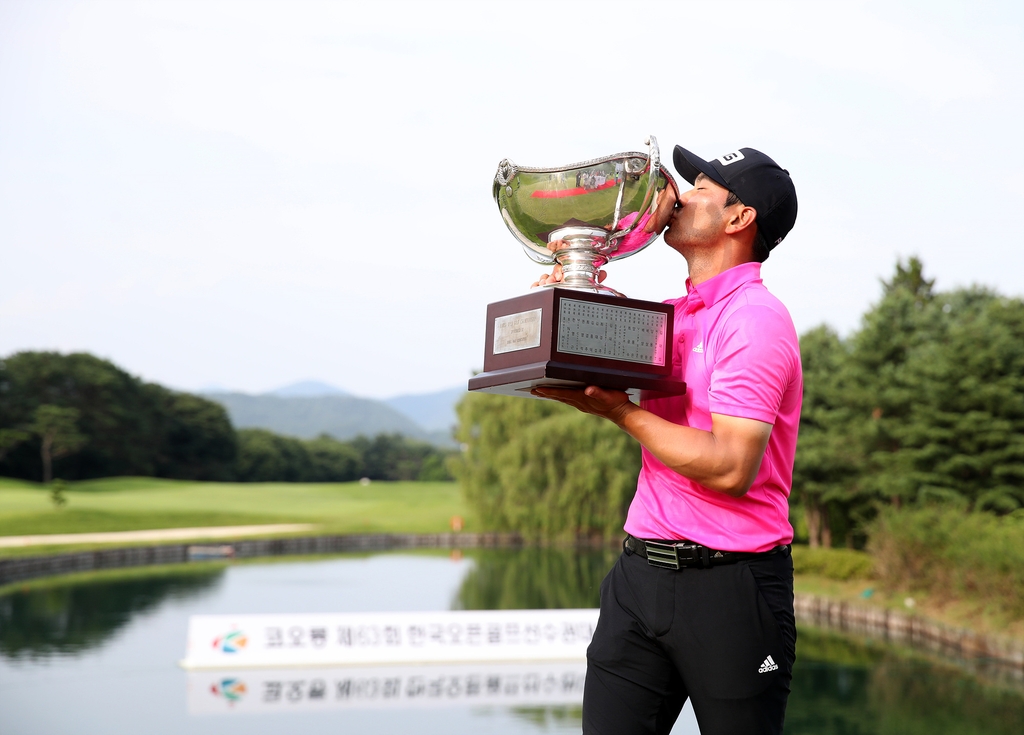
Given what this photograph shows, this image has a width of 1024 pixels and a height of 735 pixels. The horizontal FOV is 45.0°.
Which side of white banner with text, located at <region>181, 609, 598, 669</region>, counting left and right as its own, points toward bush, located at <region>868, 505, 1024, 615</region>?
left

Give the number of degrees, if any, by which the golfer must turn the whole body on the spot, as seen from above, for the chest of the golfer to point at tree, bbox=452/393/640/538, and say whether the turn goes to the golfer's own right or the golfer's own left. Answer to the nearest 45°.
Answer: approximately 135° to the golfer's own right

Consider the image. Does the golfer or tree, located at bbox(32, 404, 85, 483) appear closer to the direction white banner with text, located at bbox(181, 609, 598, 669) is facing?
the golfer

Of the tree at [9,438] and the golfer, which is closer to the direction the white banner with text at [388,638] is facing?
the golfer

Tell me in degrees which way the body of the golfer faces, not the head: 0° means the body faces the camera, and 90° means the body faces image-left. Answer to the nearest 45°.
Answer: approximately 45°

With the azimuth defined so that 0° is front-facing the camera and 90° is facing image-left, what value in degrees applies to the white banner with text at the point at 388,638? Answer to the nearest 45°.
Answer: approximately 0°

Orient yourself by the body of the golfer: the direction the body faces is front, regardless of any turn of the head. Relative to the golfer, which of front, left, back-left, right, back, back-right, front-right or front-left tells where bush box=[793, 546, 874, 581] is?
back-right

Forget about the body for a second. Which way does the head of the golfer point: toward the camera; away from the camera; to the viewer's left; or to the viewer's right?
to the viewer's left
